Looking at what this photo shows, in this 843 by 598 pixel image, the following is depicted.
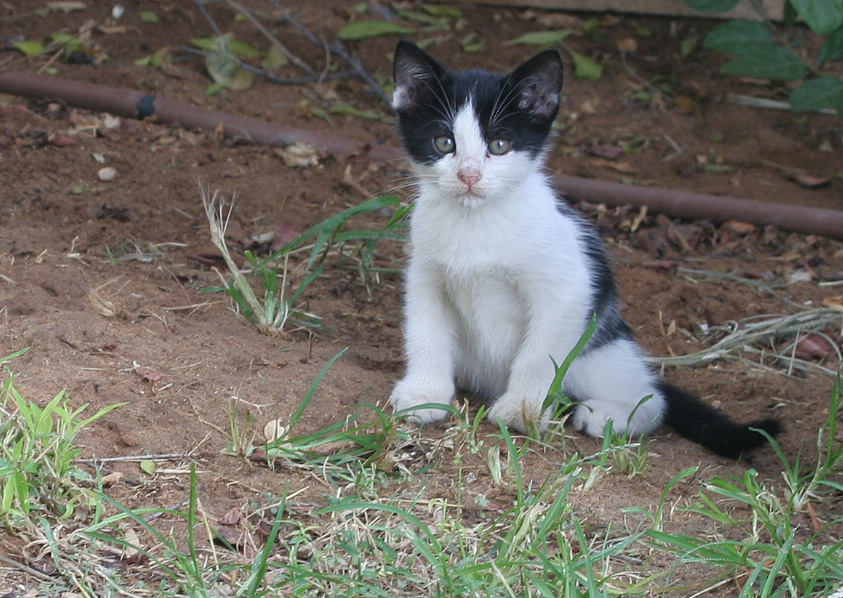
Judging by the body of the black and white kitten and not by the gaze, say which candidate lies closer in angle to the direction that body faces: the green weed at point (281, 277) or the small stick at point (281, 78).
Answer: the green weed

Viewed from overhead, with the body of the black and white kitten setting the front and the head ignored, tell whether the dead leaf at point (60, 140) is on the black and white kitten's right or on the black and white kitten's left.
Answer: on the black and white kitten's right

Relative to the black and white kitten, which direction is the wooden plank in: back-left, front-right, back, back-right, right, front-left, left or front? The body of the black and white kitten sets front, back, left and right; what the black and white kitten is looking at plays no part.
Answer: back-right

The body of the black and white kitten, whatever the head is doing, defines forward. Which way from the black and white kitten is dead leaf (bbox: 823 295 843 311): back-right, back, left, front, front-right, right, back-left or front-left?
back

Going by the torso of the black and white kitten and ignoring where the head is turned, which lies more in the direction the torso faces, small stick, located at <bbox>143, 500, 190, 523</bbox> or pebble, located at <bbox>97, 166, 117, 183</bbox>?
the small stick

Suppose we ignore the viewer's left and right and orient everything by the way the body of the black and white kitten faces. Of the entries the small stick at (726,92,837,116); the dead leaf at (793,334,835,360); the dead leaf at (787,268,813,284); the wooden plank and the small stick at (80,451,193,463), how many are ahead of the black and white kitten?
1

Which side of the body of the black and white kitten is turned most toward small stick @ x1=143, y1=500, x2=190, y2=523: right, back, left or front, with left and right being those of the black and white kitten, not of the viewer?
front

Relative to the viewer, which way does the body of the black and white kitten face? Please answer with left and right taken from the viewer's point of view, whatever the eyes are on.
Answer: facing the viewer and to the left of the viewer

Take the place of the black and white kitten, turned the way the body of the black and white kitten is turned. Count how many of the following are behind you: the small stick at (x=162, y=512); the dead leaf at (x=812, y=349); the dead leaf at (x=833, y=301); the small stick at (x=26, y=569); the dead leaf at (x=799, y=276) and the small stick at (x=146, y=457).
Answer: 3

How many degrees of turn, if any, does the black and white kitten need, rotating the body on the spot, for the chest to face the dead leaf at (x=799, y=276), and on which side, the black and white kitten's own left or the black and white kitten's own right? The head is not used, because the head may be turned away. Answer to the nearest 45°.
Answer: approximately 180°

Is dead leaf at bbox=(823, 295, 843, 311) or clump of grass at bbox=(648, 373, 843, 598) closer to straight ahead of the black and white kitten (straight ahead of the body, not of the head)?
the clump of grass
